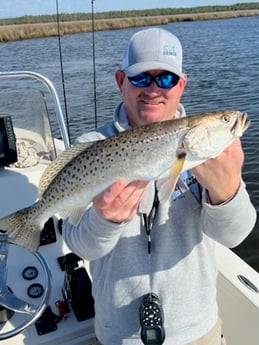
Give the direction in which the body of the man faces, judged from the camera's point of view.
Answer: toward the camera

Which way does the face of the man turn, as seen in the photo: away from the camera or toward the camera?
toward the camera
